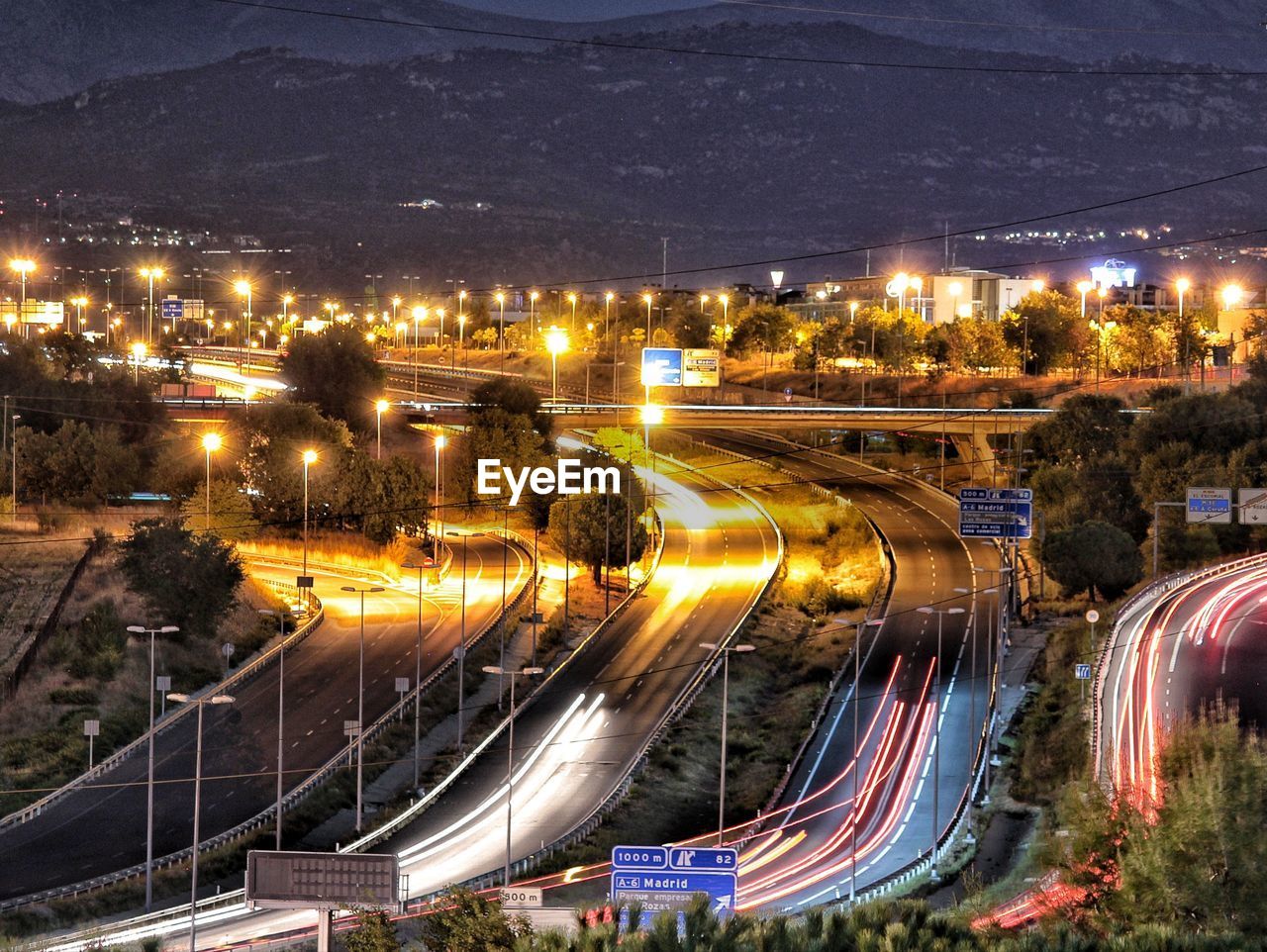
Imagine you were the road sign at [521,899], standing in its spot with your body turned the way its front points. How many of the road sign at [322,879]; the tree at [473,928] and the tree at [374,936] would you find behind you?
0

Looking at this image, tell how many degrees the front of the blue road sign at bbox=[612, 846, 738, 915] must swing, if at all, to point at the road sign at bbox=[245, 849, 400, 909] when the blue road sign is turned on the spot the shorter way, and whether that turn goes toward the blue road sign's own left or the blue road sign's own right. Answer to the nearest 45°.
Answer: approximately 45° to the blue road sign's own right

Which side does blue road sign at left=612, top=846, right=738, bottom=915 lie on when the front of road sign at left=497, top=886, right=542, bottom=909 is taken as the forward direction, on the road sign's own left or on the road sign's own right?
on the road sign's own left

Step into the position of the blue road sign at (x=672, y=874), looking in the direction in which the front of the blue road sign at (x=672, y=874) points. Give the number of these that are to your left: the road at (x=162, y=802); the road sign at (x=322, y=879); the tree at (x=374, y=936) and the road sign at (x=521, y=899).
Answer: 0

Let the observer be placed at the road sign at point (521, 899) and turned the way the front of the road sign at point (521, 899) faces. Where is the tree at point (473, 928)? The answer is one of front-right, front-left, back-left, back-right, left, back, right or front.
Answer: front

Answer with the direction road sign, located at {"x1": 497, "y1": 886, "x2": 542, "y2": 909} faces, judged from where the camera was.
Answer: facing the viewer

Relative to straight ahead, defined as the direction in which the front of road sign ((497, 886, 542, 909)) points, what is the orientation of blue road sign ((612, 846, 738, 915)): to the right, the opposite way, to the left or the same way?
the same way

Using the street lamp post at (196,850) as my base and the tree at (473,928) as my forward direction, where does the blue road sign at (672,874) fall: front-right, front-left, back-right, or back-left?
front-left

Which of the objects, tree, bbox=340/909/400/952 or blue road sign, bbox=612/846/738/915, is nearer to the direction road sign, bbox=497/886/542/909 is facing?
the tree

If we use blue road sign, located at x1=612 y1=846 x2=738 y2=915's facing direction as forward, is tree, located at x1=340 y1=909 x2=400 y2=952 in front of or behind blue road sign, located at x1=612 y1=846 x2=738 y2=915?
in front

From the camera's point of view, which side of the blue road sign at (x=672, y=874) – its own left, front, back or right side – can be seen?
front

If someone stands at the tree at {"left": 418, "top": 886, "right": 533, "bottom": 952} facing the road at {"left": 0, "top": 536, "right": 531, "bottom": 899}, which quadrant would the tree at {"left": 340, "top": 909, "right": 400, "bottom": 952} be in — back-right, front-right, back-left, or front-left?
front-left
